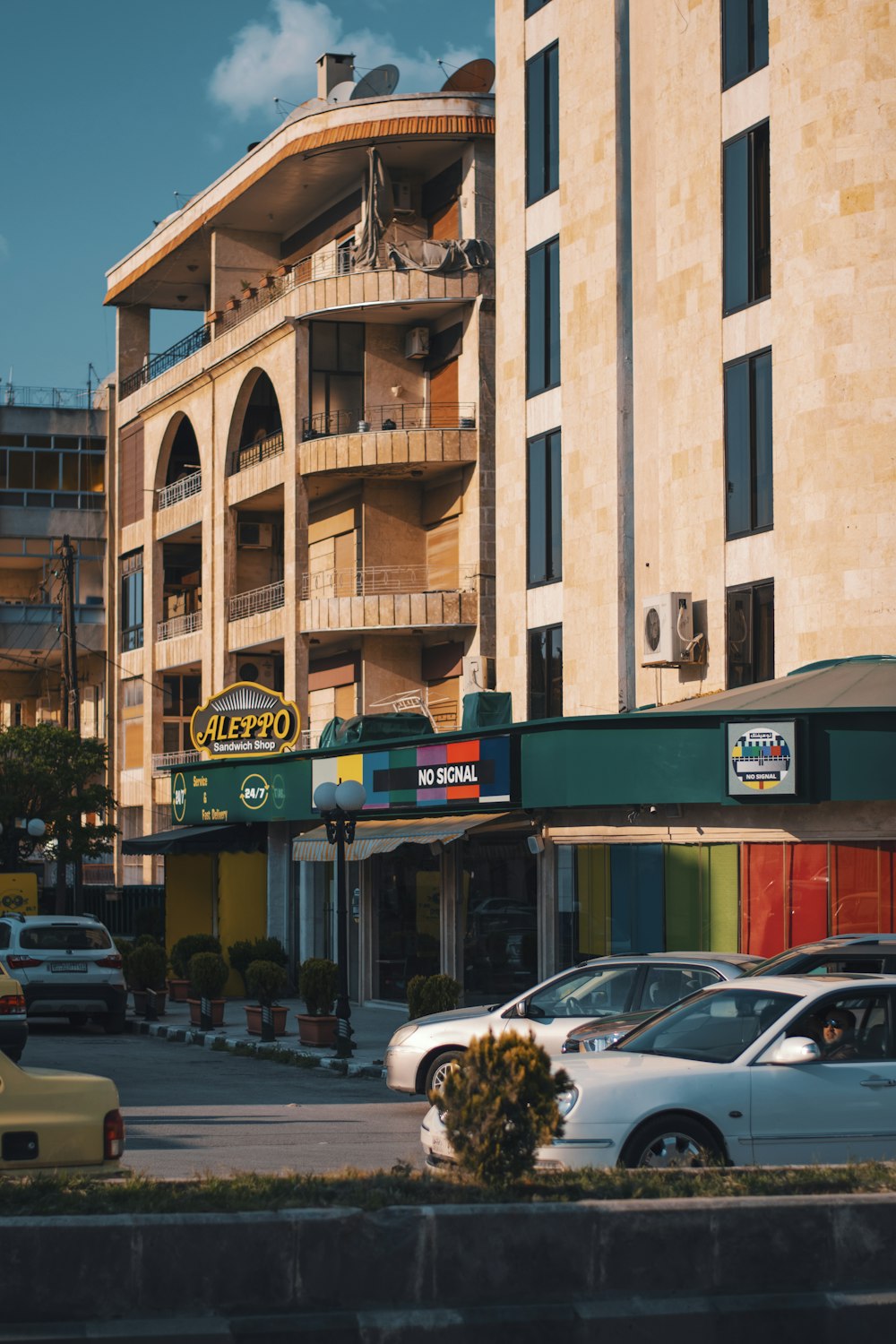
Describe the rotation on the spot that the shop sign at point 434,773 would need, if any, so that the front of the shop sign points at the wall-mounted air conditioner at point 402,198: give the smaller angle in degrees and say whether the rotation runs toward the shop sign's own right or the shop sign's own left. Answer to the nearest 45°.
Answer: approximately 135° to the shop sign's own right

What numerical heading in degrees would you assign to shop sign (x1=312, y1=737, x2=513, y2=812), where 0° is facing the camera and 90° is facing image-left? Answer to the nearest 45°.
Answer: approximately 45°

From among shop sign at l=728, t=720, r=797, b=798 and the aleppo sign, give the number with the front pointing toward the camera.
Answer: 2

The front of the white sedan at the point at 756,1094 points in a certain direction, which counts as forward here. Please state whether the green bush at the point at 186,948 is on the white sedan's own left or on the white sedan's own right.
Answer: on the white sedan's own right

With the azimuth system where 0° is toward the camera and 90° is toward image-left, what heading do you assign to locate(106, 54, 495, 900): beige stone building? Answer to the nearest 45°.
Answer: approximately 45°
